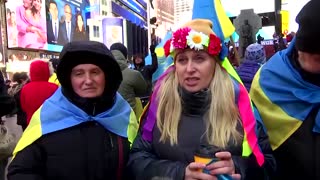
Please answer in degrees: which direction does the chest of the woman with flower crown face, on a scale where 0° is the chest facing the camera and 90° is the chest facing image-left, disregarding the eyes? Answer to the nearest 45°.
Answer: approximately 0°

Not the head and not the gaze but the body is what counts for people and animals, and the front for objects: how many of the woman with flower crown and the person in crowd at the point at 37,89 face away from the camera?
1

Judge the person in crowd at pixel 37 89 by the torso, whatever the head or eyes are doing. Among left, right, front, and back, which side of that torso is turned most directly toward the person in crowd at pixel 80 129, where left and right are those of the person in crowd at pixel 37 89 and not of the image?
back

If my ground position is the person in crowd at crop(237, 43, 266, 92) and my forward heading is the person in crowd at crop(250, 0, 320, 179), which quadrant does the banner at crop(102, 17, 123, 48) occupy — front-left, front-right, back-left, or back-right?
back-right

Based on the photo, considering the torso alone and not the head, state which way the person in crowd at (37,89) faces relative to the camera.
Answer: away from the camera

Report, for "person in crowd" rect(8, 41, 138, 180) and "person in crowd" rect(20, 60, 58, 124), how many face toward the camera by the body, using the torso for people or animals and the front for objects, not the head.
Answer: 1

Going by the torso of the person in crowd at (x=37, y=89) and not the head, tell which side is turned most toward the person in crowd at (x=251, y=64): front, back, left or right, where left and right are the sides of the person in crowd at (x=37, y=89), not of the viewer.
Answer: right

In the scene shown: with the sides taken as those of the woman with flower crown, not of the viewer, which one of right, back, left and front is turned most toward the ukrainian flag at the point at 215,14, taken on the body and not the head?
back

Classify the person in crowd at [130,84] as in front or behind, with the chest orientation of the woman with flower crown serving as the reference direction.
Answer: behind

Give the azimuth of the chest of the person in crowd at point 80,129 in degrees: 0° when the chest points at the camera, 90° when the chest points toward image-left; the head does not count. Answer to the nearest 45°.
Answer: approximately 0°

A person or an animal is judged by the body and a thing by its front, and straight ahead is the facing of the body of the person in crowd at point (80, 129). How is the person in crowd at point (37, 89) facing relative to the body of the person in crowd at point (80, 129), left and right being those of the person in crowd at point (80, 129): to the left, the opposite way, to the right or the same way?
the opposite way

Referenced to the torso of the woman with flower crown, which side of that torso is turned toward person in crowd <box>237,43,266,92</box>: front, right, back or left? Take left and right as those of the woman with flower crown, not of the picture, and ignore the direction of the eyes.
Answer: back
